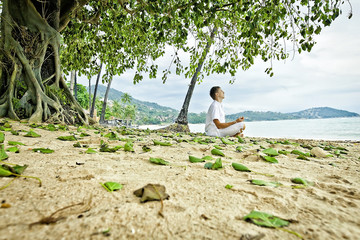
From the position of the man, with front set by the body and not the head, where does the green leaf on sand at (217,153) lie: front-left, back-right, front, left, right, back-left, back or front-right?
right

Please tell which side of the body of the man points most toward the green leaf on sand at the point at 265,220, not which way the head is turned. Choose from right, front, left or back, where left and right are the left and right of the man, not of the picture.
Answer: right

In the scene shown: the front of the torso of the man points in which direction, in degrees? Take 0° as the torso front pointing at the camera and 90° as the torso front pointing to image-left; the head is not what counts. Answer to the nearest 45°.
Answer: approximately 270°

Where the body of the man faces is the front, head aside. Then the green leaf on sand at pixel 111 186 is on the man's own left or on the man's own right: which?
on the man's own right

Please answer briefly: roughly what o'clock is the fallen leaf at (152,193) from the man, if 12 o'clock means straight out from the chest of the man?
The fallen leaf is roughly at 3 o'clock from the man.

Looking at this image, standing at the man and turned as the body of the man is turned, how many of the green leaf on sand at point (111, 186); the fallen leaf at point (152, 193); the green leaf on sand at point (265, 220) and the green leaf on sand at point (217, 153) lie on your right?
4
